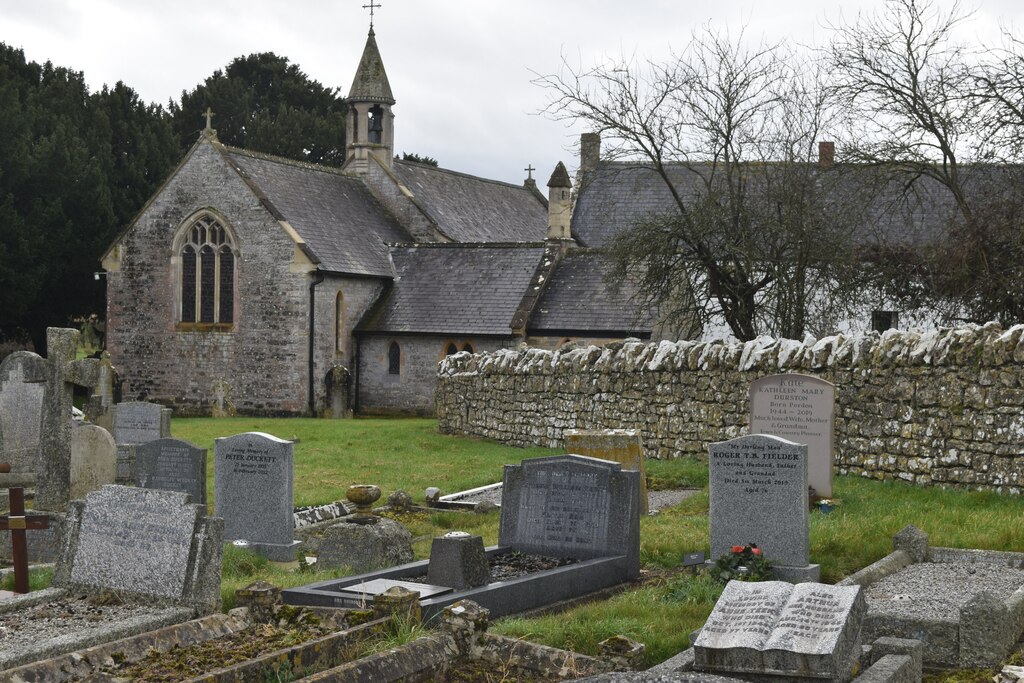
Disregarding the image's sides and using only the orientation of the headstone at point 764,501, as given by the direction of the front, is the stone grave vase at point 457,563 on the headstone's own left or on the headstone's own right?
on the headstone's own right

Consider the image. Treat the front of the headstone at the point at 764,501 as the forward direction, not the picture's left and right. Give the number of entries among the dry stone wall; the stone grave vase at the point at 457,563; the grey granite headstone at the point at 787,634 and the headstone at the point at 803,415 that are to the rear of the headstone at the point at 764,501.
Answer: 2

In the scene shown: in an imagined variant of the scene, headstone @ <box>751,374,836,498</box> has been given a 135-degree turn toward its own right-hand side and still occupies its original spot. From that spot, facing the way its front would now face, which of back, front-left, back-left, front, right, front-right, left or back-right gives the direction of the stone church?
front

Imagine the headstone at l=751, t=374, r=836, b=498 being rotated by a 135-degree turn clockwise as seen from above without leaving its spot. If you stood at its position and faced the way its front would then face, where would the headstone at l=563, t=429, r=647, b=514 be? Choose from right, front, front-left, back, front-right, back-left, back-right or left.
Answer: front-left

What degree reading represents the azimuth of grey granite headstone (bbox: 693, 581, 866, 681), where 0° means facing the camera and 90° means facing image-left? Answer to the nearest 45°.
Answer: approximately 0°

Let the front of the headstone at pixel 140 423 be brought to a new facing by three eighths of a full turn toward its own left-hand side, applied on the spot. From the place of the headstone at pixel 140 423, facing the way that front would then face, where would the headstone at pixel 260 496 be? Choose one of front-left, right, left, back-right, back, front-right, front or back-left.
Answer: back-right

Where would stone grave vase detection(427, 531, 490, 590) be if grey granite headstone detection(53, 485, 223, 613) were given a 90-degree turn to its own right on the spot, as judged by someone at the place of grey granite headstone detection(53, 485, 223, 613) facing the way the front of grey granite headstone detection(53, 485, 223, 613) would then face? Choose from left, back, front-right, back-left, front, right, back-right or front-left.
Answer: back-right

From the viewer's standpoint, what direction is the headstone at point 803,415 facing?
toward the camera

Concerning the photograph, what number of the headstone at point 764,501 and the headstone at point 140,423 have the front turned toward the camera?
2

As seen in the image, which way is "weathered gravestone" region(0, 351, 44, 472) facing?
toward the camera

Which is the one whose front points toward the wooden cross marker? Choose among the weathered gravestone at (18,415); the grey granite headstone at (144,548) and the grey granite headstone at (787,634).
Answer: the weathered gravestone

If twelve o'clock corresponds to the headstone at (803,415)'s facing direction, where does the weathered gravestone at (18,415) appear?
The weathered gravestone is roughly at 3 o'clock from the headstone.

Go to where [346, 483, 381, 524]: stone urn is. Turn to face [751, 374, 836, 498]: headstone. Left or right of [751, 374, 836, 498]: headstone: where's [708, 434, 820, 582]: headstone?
right

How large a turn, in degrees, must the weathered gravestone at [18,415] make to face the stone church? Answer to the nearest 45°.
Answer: approximately 135° to its left

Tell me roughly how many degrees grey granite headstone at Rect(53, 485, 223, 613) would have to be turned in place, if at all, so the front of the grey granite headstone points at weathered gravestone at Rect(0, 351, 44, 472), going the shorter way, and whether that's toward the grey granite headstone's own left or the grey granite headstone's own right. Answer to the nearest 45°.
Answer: approximately 135° to the grey granite headstone's own right

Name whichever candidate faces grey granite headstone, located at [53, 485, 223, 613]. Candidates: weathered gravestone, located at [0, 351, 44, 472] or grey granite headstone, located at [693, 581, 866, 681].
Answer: the weathered gravestone

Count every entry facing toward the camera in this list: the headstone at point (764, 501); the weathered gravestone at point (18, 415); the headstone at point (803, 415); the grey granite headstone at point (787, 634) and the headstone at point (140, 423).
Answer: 5

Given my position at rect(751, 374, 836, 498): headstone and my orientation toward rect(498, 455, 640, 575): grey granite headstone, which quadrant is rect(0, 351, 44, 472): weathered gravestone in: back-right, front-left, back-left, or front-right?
front-right

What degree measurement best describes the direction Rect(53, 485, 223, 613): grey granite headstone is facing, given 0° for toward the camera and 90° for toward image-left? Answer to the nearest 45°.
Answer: approximately 45°
